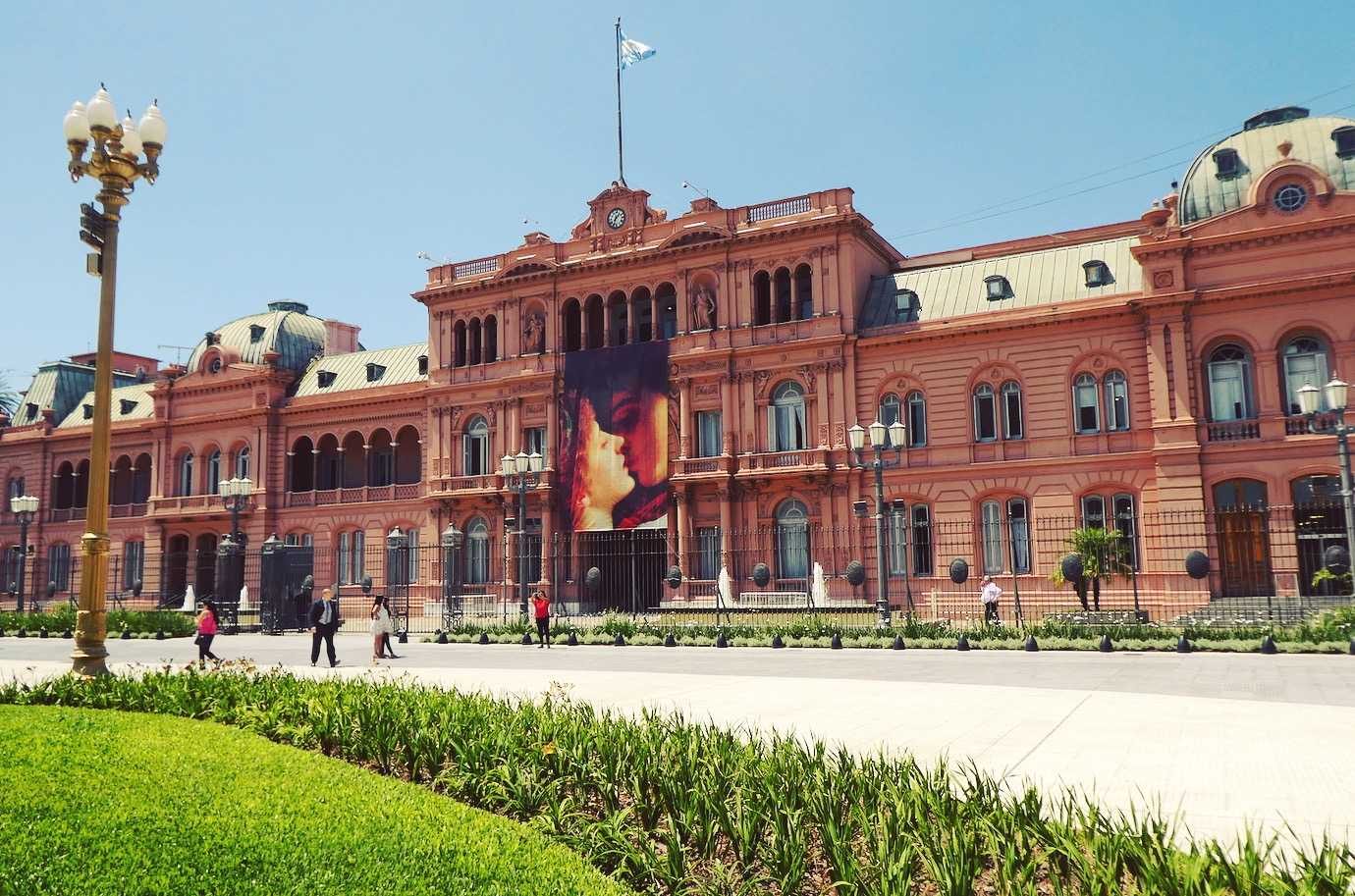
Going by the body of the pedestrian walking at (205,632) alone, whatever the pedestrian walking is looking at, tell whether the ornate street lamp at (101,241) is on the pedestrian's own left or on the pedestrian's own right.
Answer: on the pedestrian's own left

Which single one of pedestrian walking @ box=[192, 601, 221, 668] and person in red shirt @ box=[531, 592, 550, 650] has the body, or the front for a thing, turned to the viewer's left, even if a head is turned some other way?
pedestrian walking @ box=[192, 601, 221, 668]

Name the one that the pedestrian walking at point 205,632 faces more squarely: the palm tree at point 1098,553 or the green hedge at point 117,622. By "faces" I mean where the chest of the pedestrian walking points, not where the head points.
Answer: the green hedge

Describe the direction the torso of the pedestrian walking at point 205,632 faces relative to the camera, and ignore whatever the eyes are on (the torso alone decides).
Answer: to the viewer's left

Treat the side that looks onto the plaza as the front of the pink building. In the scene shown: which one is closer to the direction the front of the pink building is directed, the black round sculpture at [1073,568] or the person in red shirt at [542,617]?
the person in red shirt

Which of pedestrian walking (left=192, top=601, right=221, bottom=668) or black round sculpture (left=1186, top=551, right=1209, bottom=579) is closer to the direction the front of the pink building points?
the pedestrian walking

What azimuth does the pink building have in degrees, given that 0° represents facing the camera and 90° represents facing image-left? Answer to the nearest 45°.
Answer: approximately 45°

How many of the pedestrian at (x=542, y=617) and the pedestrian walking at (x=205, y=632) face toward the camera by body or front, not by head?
1
